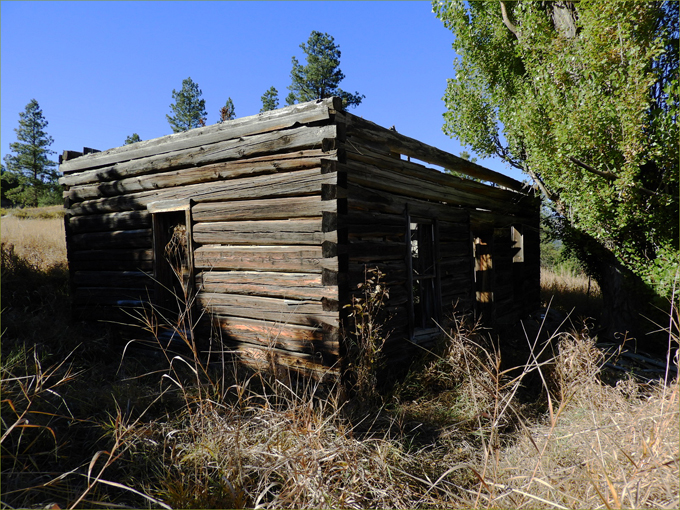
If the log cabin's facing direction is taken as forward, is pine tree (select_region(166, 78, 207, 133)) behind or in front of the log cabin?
behind

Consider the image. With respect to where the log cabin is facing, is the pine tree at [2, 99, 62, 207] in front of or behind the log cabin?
behind

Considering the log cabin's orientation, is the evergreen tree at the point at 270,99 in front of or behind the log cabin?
behind
